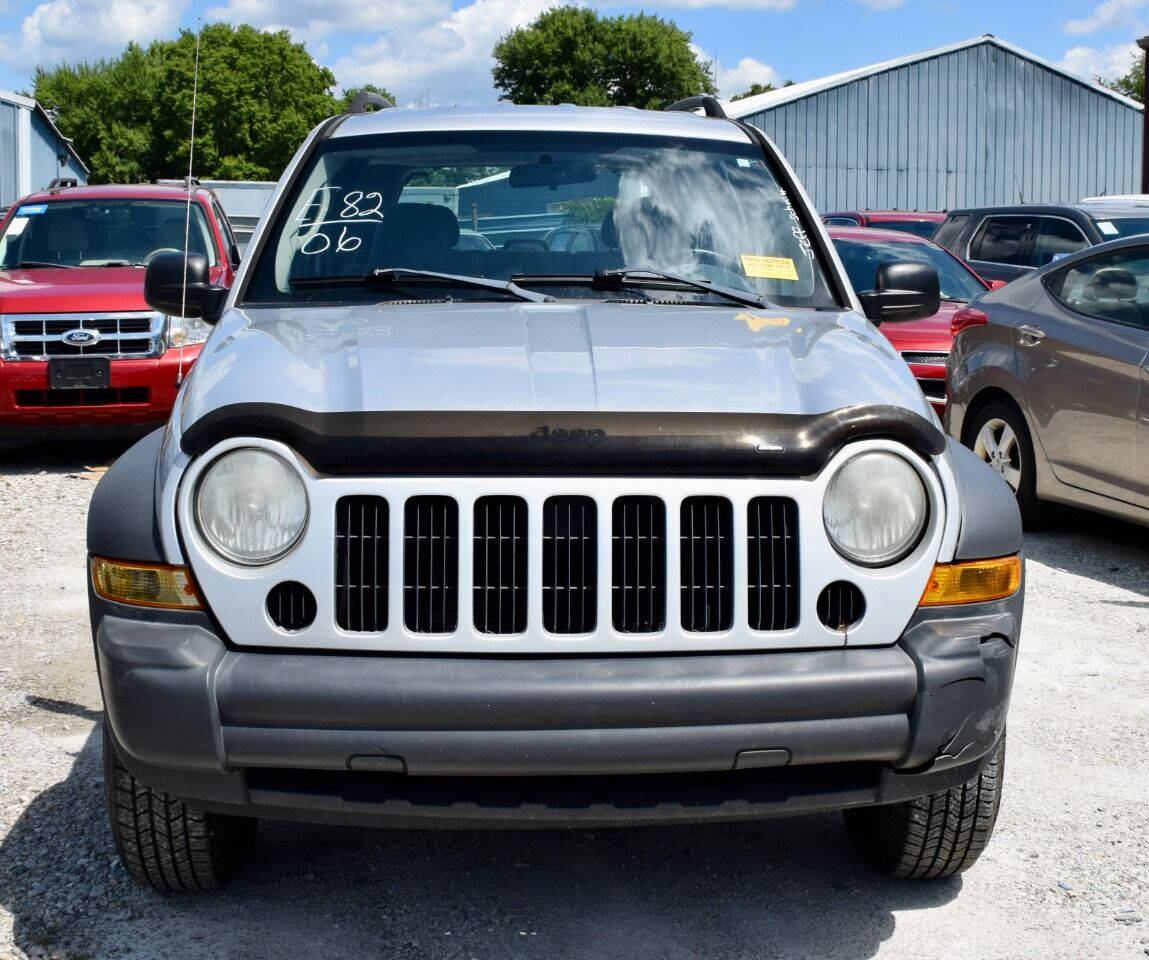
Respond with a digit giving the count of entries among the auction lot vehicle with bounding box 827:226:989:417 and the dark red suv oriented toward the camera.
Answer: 2

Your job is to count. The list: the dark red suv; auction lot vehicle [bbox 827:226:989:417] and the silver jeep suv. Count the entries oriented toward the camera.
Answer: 3

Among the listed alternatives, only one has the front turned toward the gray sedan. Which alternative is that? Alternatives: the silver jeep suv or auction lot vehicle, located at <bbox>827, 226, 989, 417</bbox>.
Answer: the auction lot vehicle

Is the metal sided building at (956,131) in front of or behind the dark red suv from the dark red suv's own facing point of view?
behind

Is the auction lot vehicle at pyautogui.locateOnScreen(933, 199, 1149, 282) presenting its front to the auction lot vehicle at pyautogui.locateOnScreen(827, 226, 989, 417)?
no

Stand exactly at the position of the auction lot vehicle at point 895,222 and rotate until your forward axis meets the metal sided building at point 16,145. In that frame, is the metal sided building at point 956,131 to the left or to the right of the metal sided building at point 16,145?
right

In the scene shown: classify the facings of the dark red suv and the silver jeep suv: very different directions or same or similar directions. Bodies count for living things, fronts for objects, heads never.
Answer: same or similar directions

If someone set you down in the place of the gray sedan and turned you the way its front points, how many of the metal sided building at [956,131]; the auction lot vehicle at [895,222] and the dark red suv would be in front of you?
0

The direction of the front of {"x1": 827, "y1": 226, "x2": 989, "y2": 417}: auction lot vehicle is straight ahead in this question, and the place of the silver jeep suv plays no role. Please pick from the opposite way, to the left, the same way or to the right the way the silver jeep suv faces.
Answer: the same way

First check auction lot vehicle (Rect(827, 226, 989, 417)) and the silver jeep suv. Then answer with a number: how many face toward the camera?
2

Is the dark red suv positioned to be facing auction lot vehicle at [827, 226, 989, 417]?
no

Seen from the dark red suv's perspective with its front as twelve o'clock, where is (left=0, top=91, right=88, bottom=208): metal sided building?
The metal sided building is roughly at 6 o'clock from the dark red suv.

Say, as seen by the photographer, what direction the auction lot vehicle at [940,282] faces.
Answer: facing the viewer

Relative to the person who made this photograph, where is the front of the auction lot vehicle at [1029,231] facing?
facing the viewer and to the right of the viewer

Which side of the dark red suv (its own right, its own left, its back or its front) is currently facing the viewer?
front

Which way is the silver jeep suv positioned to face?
toward the camera
